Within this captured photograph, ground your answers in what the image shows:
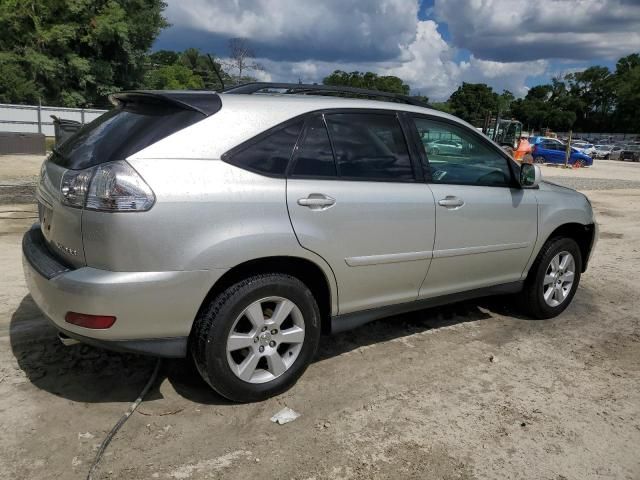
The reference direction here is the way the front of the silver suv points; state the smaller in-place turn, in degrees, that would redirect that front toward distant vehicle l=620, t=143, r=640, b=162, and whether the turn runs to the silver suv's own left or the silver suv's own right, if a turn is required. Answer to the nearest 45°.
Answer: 0° — it already faces it

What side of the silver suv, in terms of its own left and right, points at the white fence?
left

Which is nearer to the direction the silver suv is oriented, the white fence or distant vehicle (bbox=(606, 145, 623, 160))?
the distant vehicle

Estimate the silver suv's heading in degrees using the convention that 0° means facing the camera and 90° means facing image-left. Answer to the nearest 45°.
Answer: approximately 225°

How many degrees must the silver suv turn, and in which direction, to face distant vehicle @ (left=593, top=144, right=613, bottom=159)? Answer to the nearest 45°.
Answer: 0° — it already faces it

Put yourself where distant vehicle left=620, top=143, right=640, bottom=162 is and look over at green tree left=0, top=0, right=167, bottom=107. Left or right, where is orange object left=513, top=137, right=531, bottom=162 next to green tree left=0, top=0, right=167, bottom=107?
left
